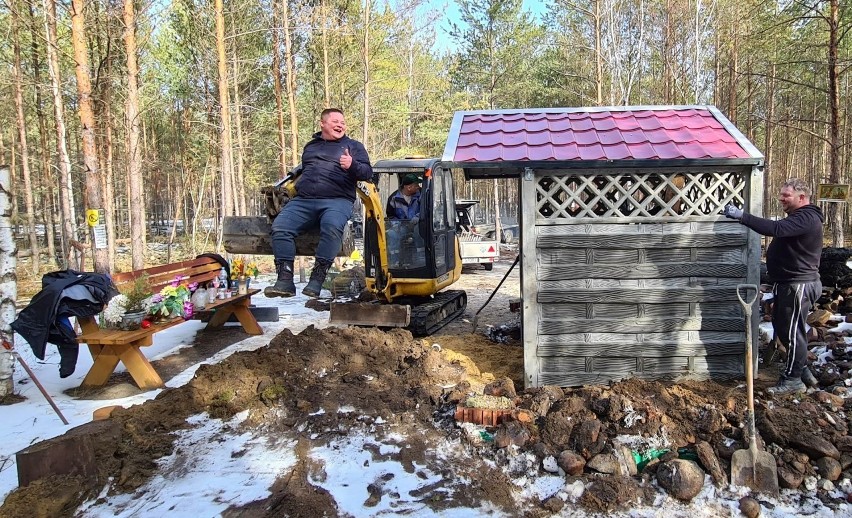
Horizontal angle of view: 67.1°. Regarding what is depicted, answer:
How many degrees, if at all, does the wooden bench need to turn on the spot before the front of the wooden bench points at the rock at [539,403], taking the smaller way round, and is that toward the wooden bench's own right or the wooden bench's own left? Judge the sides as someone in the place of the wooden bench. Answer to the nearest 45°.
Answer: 0° — it already faces it

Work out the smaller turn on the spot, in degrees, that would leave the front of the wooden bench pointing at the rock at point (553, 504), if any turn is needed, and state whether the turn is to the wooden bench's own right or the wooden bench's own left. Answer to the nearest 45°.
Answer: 0° — it already faces it

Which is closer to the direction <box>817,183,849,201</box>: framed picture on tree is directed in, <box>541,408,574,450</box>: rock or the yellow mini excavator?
the rock

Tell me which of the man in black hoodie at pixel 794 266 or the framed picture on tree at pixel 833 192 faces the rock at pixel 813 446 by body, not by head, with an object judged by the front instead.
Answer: the framed picture on tree

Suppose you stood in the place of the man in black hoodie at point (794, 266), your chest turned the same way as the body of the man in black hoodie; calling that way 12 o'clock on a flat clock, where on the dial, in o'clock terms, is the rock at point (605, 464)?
The rock is roughly at 10 o'clock from the man in black hoodie.

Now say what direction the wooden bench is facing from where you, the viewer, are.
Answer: facing the viewer and to the right of the viewer

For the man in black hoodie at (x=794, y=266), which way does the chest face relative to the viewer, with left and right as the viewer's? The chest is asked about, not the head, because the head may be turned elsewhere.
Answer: facing to the left of the viewer

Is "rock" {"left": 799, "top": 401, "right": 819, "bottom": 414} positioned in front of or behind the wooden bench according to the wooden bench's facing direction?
in front

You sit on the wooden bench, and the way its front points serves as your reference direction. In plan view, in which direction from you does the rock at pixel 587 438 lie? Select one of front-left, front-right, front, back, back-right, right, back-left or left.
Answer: front

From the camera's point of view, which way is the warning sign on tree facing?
toward the camera

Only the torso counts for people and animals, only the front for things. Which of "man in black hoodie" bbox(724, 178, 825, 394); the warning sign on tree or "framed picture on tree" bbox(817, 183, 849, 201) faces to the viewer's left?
the man in black hoodie

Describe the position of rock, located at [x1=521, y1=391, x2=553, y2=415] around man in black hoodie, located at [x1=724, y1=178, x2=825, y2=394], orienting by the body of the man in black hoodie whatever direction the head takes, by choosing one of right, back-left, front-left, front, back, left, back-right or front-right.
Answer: front-left

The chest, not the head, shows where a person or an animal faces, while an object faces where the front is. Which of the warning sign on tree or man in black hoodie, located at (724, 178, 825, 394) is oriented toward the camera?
the warning sign on tree

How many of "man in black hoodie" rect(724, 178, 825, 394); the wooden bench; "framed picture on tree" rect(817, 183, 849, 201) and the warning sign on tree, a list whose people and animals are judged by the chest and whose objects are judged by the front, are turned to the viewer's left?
1

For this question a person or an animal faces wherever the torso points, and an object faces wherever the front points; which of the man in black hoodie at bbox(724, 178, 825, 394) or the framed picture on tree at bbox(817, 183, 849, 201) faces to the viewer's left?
the man in black hoodie

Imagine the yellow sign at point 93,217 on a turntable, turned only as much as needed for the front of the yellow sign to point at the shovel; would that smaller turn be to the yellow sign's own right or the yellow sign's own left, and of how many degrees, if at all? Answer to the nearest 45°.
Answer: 0° — it already faces it

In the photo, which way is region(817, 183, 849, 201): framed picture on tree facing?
toward the camera

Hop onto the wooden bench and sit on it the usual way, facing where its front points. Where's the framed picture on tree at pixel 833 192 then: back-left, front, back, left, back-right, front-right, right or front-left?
front-left

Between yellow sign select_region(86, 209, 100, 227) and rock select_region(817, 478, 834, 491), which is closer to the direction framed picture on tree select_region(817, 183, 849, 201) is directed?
the rock
